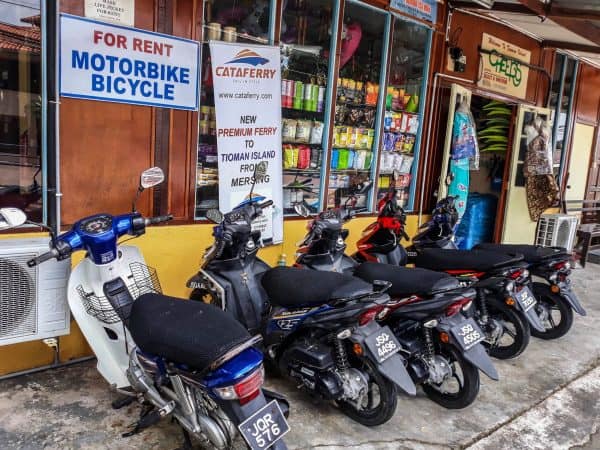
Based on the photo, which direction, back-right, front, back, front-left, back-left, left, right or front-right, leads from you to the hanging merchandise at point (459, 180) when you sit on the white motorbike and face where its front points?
right

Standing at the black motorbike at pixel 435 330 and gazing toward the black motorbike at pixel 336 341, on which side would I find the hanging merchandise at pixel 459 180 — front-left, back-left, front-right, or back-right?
back-right

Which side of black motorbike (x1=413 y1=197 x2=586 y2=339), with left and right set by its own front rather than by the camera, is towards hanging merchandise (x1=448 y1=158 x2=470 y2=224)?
front

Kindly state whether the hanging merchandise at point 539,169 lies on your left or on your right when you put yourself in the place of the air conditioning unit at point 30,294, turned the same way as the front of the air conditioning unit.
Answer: on your left

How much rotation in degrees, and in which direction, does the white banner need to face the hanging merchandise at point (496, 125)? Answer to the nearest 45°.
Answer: approximately 90° to its left

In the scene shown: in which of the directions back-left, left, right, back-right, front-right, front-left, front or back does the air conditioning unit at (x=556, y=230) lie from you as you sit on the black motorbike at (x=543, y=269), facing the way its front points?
front-right

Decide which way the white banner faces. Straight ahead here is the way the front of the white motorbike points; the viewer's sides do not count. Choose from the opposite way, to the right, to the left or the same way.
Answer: the opposite way

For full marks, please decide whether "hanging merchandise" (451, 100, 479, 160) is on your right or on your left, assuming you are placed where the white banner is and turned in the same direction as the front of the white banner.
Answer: on your left

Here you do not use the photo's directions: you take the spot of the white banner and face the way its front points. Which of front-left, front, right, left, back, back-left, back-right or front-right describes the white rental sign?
right

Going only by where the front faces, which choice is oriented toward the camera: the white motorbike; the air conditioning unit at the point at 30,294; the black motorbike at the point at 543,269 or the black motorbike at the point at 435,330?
the air conditioning unit

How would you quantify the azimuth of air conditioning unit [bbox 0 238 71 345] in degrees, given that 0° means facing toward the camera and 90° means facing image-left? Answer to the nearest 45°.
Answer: approximately 0°

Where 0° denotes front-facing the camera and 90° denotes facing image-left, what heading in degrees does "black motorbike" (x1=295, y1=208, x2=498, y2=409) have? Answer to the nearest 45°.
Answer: approximately 135°

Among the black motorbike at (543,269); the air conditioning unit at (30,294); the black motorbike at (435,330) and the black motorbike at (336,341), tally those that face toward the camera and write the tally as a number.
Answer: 1
